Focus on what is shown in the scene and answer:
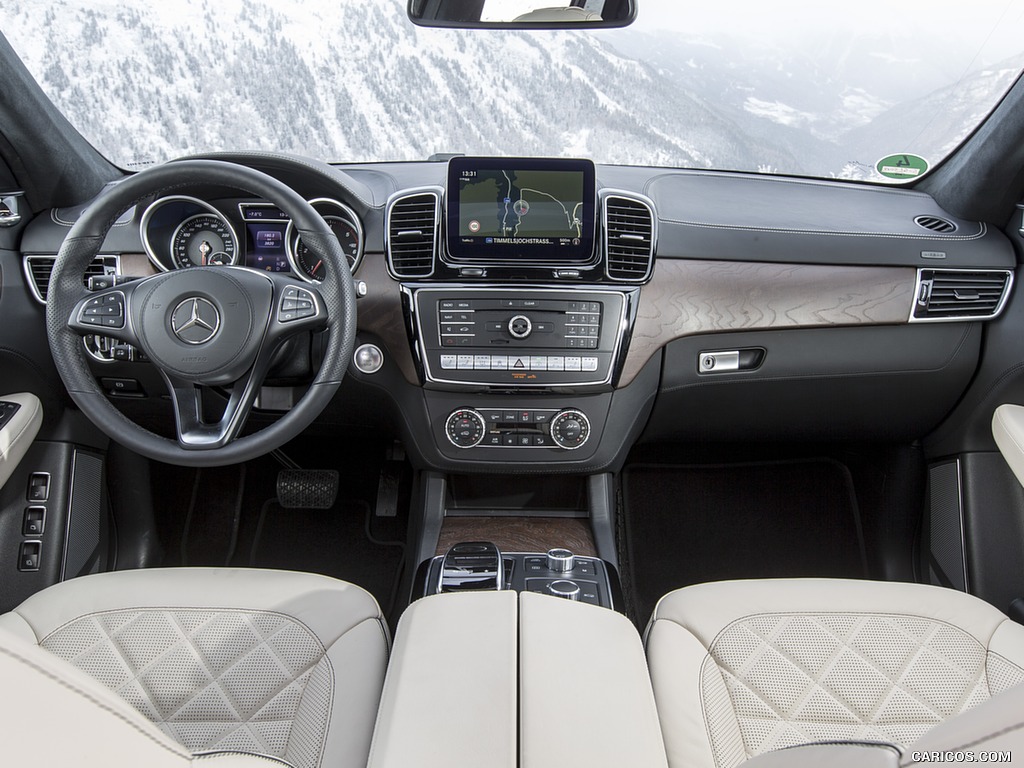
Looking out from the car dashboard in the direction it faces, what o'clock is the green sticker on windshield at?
The green sticker on windshield is roughly at 8 o'clock from the car dashboard.

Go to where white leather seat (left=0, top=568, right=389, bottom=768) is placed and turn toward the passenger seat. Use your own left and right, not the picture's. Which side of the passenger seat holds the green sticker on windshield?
left

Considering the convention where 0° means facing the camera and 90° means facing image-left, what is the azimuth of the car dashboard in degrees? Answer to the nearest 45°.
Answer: approximately 0°

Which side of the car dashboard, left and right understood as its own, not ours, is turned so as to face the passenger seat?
front

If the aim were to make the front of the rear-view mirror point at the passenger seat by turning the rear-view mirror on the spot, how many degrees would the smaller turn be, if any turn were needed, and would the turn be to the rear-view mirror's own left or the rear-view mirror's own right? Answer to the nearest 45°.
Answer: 0° — it already faces it

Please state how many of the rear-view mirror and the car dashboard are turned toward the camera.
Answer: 2

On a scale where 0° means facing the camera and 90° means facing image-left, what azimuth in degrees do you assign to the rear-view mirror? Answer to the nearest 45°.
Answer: approximately 0°

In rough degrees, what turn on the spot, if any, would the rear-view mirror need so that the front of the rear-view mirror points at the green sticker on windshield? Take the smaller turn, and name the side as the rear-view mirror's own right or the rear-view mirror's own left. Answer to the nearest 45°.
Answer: approximately 90° to the rear-view mirror's own left
